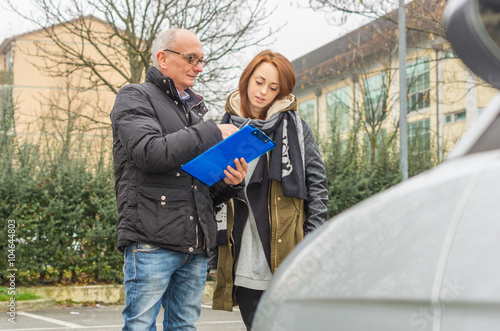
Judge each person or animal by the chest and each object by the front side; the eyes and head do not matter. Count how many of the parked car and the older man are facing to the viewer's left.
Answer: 1

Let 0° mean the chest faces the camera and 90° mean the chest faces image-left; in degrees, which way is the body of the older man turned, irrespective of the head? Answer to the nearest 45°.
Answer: approximately 315°

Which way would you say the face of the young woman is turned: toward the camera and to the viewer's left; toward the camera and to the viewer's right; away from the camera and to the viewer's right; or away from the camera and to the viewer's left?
toward the camera and to the viewer's left

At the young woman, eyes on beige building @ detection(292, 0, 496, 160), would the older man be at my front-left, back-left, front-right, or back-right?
back-left

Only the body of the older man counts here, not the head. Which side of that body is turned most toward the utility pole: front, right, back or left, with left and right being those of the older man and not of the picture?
left

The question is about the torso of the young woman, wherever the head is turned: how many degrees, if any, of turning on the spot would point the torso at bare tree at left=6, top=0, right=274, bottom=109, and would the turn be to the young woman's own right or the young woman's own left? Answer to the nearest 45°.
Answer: approximately 135° to the young woman's own right

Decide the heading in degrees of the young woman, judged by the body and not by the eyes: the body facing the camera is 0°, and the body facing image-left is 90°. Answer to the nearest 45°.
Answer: approximately 45°

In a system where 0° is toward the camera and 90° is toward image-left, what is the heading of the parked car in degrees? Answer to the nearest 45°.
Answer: approximately 90°

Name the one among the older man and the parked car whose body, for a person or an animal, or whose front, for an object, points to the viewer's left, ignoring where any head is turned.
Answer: the parked car

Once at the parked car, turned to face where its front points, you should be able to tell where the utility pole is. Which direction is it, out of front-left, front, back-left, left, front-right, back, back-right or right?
right
